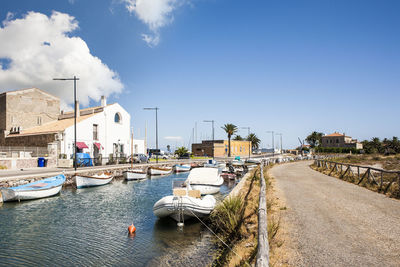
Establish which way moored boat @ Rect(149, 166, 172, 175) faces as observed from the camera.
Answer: facing to the right of the viewer

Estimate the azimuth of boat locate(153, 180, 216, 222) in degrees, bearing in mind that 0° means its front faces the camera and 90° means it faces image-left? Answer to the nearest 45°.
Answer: approximately 0°

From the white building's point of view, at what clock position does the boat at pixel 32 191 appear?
The boat is roughly at 2 o'clock from the white building.

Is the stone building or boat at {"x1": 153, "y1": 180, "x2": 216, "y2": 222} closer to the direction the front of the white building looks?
the boat

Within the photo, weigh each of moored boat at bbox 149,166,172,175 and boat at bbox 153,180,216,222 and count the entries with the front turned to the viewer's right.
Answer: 1

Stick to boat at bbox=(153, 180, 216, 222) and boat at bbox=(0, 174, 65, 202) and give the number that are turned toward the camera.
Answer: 1

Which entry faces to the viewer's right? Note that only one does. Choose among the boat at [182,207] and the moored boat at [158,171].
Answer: the moored boat

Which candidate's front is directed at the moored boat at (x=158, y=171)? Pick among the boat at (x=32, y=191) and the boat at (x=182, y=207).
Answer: the boat at (x=32, y=191)
